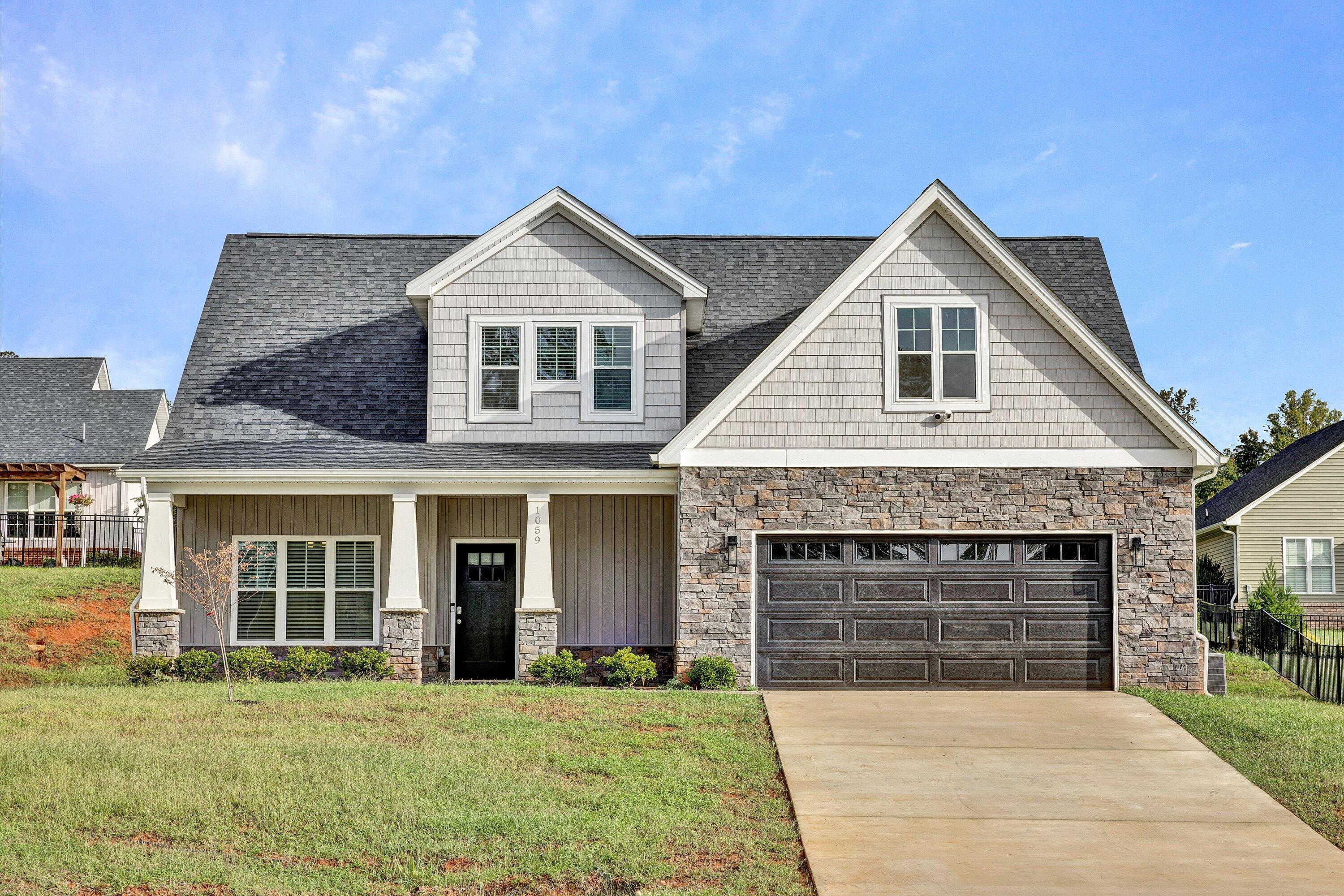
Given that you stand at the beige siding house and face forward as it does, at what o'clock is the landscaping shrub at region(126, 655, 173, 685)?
The landscaping shrub is roughly at 3 o'clock from the beige siding house.

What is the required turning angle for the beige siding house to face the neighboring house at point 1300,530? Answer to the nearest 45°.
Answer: approximately 135° to its left

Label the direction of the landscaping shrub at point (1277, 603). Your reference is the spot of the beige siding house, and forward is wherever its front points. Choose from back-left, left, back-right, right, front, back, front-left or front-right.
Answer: back-left

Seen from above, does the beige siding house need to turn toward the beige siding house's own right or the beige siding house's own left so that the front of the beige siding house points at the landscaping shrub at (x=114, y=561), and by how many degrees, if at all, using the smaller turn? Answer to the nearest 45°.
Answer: approximately 135° to the beige siding house's own right

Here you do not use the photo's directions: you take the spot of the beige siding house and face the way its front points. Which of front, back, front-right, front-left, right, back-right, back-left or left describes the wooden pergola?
back-right

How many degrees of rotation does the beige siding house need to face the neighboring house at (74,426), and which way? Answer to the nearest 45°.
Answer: approximately 135° to its right

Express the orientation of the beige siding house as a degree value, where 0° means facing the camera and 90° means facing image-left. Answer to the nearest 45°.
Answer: approximately 0°

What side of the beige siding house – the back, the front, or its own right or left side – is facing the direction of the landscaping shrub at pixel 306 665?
right

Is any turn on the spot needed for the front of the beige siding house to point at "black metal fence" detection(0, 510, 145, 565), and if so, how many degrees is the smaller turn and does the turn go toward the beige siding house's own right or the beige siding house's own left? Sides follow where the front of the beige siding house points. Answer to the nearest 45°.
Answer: approximately 135° to the beige siding house's own right
